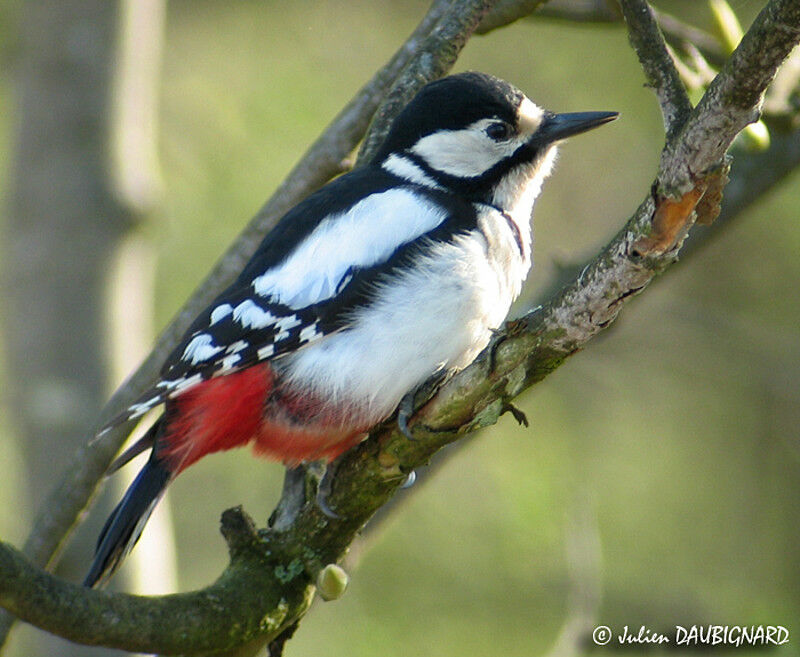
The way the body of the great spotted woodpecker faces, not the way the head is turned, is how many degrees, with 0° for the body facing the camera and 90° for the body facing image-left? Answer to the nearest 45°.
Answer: approximately 270°

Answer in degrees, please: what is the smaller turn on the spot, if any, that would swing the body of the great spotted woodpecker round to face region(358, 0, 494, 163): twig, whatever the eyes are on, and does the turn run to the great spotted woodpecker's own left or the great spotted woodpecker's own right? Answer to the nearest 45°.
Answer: approximately 45° to the great spotted woodpecker's own left
